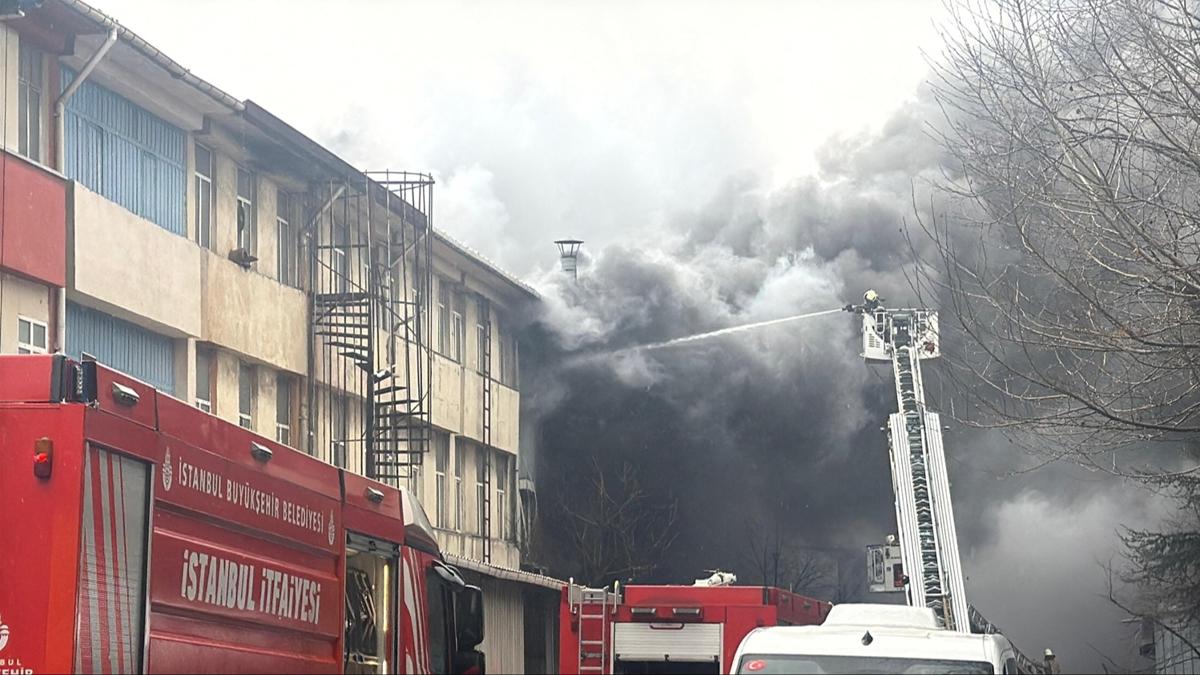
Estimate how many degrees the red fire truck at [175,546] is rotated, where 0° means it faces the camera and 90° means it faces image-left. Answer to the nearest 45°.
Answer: approximately 225°

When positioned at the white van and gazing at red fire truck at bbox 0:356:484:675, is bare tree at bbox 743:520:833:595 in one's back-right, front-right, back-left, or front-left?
back-right

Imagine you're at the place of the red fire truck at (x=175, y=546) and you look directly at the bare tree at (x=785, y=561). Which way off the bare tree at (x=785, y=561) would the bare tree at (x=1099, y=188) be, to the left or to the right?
right

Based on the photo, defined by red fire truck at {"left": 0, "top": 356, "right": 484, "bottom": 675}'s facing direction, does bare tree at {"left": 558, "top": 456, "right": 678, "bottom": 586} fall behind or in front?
in front

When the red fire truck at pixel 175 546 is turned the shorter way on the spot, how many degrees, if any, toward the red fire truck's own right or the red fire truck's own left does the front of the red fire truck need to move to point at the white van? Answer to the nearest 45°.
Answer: approximately 45° to the red fire truck's own right

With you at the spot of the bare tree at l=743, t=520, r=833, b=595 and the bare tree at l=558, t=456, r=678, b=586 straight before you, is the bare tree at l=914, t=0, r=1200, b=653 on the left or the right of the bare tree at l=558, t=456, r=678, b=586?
left

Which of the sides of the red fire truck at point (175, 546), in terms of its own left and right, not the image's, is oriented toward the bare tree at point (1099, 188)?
front

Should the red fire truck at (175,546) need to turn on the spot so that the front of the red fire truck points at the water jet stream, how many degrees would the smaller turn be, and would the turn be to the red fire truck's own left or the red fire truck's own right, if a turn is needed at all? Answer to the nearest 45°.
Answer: approximately 45° to the red fire truck's own left

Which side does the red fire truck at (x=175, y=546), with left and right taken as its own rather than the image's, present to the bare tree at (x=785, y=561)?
front
